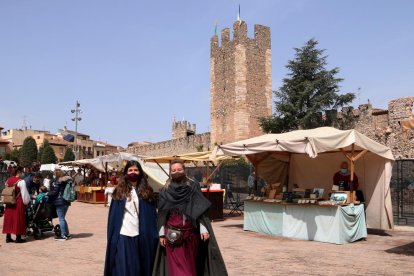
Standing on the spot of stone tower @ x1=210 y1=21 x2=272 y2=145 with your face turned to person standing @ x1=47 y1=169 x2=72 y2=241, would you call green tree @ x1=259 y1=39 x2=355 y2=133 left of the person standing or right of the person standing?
left

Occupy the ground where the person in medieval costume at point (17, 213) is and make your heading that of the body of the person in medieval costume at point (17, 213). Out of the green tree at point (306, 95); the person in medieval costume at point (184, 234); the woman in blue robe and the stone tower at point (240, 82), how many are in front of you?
2

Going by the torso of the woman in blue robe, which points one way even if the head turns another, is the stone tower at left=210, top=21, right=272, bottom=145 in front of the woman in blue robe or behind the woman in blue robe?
behind

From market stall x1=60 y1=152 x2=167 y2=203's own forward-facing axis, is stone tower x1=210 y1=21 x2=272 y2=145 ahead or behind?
behind

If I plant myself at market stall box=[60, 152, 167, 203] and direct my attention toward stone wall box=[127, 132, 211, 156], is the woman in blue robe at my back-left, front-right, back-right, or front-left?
back-right
